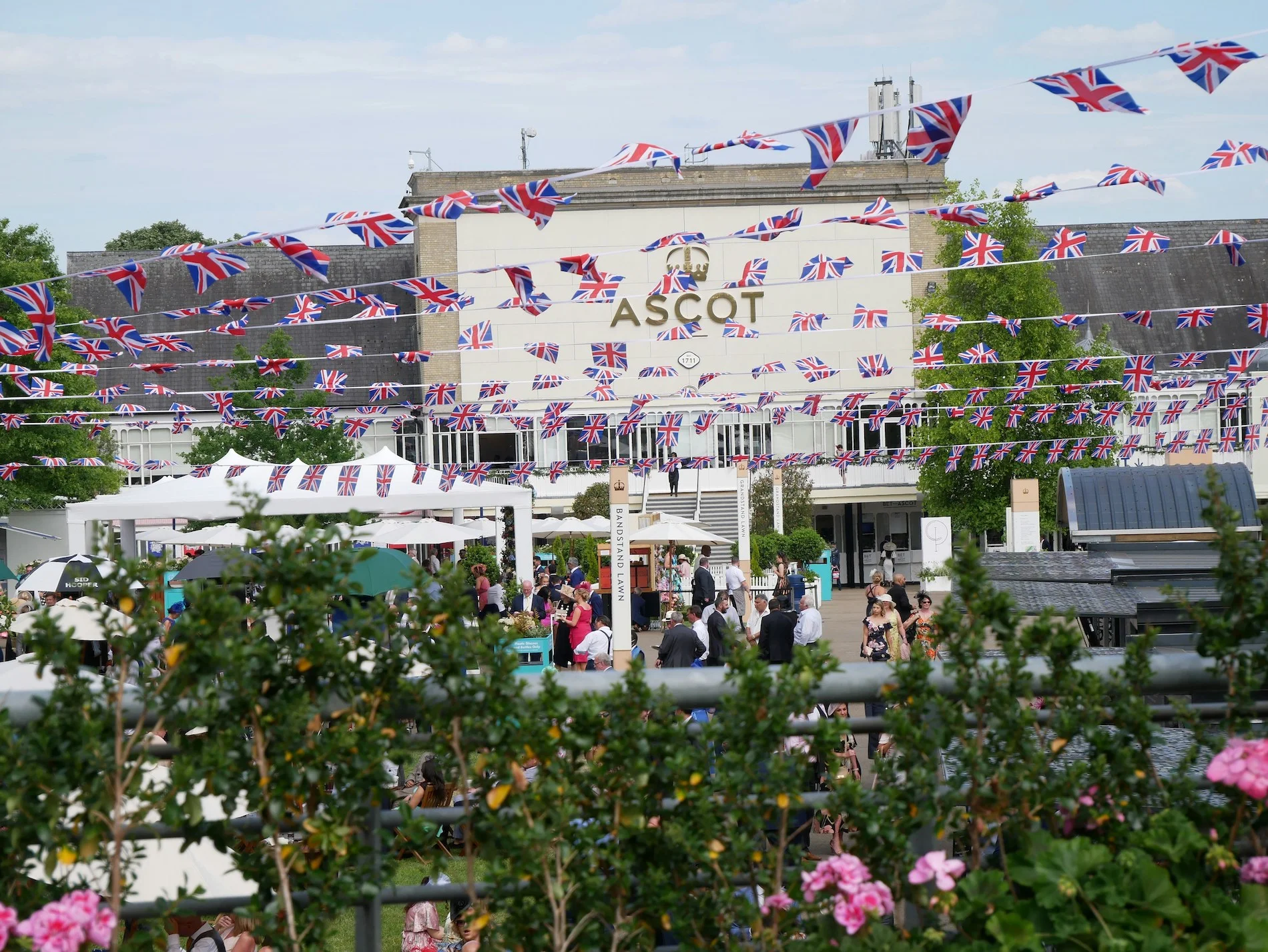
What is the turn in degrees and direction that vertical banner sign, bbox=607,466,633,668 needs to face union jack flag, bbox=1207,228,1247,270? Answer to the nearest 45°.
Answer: approximately 45° to its left

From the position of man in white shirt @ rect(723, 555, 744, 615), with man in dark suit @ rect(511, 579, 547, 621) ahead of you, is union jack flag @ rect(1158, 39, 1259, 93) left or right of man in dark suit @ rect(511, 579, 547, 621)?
left

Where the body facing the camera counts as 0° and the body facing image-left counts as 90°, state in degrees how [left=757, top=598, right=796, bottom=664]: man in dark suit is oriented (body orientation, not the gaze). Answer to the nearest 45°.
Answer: approximately 180°

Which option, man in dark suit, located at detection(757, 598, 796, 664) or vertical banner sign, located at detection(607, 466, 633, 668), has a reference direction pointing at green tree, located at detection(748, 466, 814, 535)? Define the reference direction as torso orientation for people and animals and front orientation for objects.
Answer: the man in dark suit

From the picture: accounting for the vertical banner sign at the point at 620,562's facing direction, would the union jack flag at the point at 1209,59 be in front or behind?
in front

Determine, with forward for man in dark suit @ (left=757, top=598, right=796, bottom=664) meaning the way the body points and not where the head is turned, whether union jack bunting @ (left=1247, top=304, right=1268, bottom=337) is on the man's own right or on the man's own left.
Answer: on the man's own right

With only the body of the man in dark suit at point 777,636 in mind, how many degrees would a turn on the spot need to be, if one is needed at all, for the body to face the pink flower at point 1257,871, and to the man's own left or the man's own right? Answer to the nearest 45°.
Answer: approximately 180°

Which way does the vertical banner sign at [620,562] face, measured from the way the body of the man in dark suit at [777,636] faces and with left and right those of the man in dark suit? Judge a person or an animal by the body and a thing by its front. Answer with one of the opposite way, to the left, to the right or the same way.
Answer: the opposite way

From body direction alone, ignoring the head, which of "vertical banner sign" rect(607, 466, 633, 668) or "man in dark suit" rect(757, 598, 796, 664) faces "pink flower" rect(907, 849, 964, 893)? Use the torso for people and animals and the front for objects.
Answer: the vertical banner sign

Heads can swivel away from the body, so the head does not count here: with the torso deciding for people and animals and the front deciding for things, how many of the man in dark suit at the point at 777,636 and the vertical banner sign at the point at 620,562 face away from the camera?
1

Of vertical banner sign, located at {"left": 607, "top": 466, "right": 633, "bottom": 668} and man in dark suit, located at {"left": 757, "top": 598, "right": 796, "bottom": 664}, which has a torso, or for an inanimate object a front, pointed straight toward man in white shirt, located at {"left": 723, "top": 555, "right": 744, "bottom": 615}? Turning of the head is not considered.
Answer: the man in dark suit

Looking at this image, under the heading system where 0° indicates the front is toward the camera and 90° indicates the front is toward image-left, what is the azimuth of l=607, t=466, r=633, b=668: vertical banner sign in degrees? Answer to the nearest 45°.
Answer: approximately 0°
